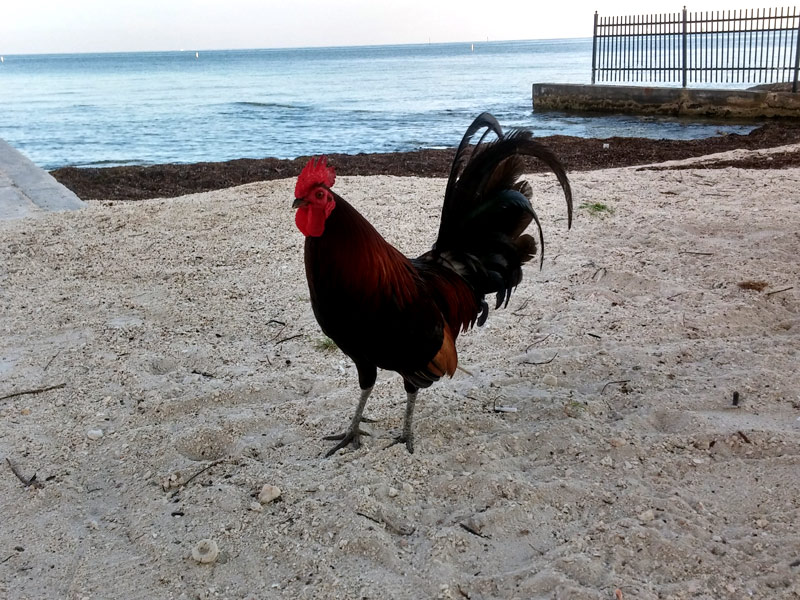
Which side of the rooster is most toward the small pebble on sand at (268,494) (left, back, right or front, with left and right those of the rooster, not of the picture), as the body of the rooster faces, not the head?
front

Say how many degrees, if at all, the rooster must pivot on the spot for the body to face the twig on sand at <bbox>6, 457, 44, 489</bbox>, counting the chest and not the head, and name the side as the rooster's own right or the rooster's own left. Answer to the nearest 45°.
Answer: approximately 45° to the rooster's own right

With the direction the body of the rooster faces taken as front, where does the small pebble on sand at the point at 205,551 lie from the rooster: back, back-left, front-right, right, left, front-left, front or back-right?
front

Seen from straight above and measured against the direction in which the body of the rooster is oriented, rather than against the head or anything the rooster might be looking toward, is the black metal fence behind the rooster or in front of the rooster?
behind

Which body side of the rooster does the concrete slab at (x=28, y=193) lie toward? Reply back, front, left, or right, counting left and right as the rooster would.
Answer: right

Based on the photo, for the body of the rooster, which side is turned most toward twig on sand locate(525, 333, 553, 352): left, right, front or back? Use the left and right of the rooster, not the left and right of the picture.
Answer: back

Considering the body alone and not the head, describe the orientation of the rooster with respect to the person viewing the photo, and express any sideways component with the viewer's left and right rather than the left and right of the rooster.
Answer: facing the viewer and to the left of the viewer

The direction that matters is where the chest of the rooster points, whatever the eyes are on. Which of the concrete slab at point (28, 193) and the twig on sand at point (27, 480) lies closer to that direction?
the twig on sand

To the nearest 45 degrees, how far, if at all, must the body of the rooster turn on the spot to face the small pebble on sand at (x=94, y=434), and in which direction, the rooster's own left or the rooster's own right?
approximately 45° to the rooster's own right
